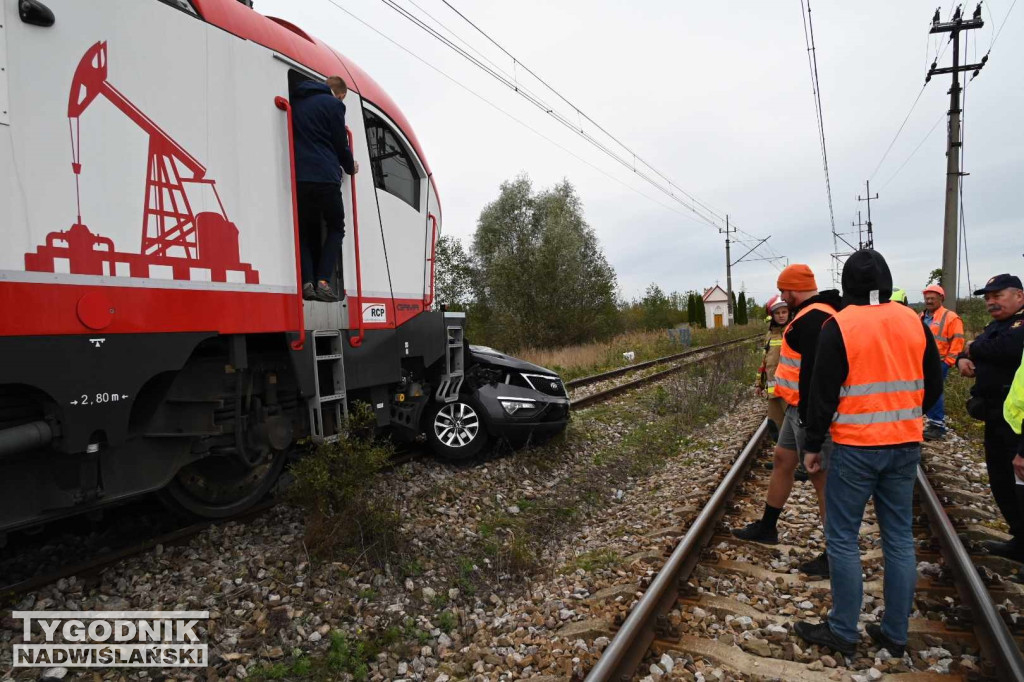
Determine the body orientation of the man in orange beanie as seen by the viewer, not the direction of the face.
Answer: to the viewer's left

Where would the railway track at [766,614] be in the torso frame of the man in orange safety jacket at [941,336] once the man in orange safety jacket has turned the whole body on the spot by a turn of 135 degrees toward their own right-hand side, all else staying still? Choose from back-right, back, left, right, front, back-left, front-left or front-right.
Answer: back

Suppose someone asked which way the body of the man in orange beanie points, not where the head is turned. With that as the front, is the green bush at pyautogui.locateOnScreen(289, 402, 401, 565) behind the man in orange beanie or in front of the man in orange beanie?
in front

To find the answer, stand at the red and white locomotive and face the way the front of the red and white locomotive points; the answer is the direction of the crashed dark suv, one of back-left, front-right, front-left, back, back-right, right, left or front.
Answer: front

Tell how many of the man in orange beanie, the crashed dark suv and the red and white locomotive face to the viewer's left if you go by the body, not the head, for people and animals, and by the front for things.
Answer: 1

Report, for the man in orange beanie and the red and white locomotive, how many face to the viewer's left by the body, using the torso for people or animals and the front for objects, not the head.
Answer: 1

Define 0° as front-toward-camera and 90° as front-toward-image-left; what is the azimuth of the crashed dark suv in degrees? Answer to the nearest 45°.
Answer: approximately 315°

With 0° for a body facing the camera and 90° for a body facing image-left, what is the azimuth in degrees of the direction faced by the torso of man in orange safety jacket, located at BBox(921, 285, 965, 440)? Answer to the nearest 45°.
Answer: approximately 45°

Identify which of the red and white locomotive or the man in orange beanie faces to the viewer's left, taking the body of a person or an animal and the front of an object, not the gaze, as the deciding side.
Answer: the man in orange beanie

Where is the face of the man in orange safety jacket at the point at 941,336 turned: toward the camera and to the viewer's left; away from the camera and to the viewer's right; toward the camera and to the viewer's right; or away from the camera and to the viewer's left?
toward the camera and to the viewer's left

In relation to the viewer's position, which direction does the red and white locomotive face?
facing away from the viewer and to the right of the viewer

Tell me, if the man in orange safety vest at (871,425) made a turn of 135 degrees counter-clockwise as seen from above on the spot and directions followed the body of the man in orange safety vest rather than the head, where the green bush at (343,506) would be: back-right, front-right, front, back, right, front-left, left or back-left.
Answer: right

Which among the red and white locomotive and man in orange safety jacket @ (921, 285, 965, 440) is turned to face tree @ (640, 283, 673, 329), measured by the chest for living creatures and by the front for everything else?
the red and white locomotive

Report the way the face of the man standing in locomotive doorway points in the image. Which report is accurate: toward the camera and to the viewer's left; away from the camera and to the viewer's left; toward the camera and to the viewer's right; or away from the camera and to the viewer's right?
away from the camera and to the viewer's right

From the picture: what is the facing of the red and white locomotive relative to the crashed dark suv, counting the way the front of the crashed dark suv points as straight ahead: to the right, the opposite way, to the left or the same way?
to the left

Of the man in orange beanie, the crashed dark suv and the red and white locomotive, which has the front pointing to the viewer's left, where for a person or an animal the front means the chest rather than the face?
the man in orange beanie
